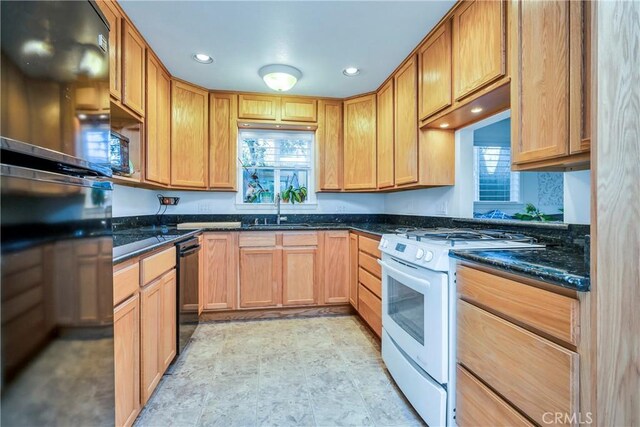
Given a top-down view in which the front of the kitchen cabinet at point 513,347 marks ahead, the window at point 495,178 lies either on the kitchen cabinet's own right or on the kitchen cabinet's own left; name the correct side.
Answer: on the kitchen cabinet's own right

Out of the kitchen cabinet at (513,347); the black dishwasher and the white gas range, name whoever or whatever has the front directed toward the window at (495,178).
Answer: the black dishwasher

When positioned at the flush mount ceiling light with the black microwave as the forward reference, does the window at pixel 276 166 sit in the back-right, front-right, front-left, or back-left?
back-right

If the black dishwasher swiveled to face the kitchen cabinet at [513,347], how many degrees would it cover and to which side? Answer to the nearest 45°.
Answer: approximately 45° to its right

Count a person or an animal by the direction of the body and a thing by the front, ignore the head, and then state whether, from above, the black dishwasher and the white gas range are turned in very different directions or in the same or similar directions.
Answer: very different directions

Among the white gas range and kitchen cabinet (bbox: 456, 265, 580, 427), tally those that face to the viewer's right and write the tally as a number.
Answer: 0

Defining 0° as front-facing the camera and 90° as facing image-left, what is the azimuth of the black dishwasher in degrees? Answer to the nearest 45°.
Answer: approximately 270°

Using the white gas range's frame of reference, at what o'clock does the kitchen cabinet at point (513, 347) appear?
The kitchen cabinet is roughly at 9 o'clock from the white gas range.
